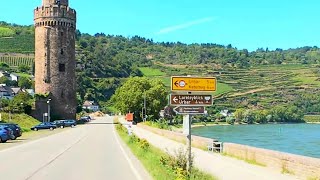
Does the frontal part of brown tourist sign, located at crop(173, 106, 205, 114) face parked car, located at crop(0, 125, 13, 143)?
no

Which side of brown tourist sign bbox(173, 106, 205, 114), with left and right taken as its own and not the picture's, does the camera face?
front
